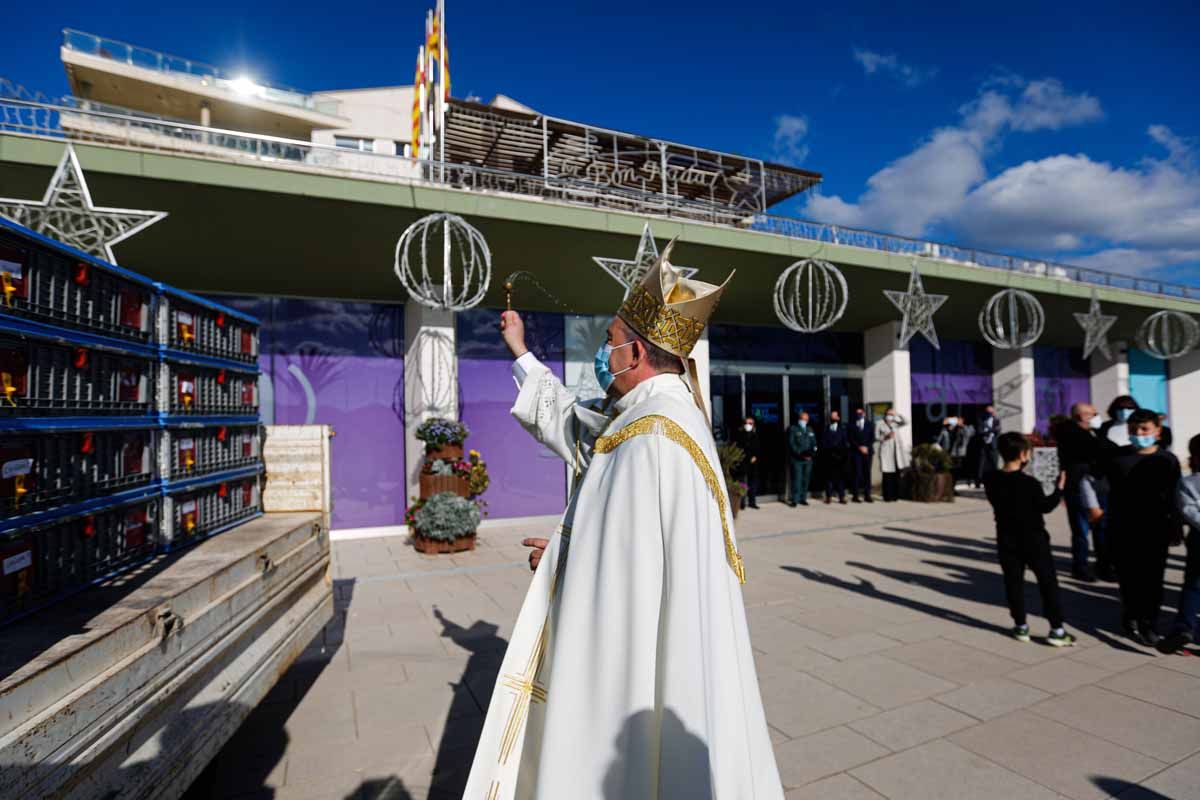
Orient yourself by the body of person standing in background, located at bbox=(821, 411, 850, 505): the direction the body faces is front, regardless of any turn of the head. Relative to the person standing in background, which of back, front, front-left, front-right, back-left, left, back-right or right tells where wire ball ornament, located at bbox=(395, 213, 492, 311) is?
front-right

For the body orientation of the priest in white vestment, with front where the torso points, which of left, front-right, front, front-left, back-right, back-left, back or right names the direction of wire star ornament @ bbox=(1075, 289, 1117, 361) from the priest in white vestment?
back-right

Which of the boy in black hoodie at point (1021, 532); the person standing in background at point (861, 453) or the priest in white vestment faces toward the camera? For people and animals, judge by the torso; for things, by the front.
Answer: the person standing in background

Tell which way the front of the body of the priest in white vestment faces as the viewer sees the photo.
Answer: to the viewer's left

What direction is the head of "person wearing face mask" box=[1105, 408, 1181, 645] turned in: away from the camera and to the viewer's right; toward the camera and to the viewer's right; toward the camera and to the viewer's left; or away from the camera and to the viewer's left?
toward the camera and to the viewer's left

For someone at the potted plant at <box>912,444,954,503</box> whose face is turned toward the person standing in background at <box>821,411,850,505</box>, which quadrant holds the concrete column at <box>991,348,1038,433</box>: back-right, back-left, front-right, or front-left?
back-right

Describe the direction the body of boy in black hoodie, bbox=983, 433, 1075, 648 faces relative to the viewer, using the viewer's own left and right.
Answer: facing away from the viewer and to the right of the viewer

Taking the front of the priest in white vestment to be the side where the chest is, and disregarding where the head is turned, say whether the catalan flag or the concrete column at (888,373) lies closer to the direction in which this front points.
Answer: the catalan flag
